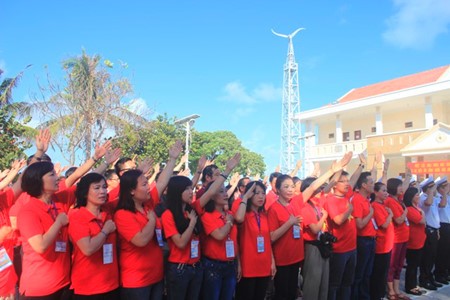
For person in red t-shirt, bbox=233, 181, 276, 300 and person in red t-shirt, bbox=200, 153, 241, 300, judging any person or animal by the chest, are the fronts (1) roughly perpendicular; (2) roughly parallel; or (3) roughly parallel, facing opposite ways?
roughly parallel

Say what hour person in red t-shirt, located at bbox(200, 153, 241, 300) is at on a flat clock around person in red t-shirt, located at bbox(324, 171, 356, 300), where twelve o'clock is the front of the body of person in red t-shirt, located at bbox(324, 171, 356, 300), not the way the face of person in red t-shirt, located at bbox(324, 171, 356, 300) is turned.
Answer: person in red t-shirt, located at bbox(200, 153, 241, 300) is roughly at 3 o'clock from person in red t-shirt, located at bbox(324, 171, 356, 300).

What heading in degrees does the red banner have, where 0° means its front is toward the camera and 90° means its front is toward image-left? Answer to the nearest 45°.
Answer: approximately 0°

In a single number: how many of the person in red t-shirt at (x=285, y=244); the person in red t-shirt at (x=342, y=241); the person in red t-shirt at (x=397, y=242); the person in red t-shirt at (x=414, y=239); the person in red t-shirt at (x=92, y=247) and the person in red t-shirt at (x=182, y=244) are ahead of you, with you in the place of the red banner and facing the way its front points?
6

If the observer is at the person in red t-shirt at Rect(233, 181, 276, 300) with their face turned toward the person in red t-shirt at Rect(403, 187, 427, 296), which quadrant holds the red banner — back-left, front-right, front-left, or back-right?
front-left

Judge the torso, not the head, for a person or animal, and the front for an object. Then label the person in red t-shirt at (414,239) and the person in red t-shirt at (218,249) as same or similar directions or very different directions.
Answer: same or similar directions

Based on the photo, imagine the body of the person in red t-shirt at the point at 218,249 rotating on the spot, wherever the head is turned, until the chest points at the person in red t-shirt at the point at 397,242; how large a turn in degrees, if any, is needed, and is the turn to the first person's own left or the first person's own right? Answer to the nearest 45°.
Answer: approximately 90° to the first person's own left

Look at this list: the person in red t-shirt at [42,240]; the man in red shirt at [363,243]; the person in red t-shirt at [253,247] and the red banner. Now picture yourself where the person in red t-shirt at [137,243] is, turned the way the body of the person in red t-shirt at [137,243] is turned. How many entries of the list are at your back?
1

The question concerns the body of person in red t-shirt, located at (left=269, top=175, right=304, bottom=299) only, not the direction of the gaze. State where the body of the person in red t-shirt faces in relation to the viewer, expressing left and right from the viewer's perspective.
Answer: facing the viewer and to the right of the viewer
